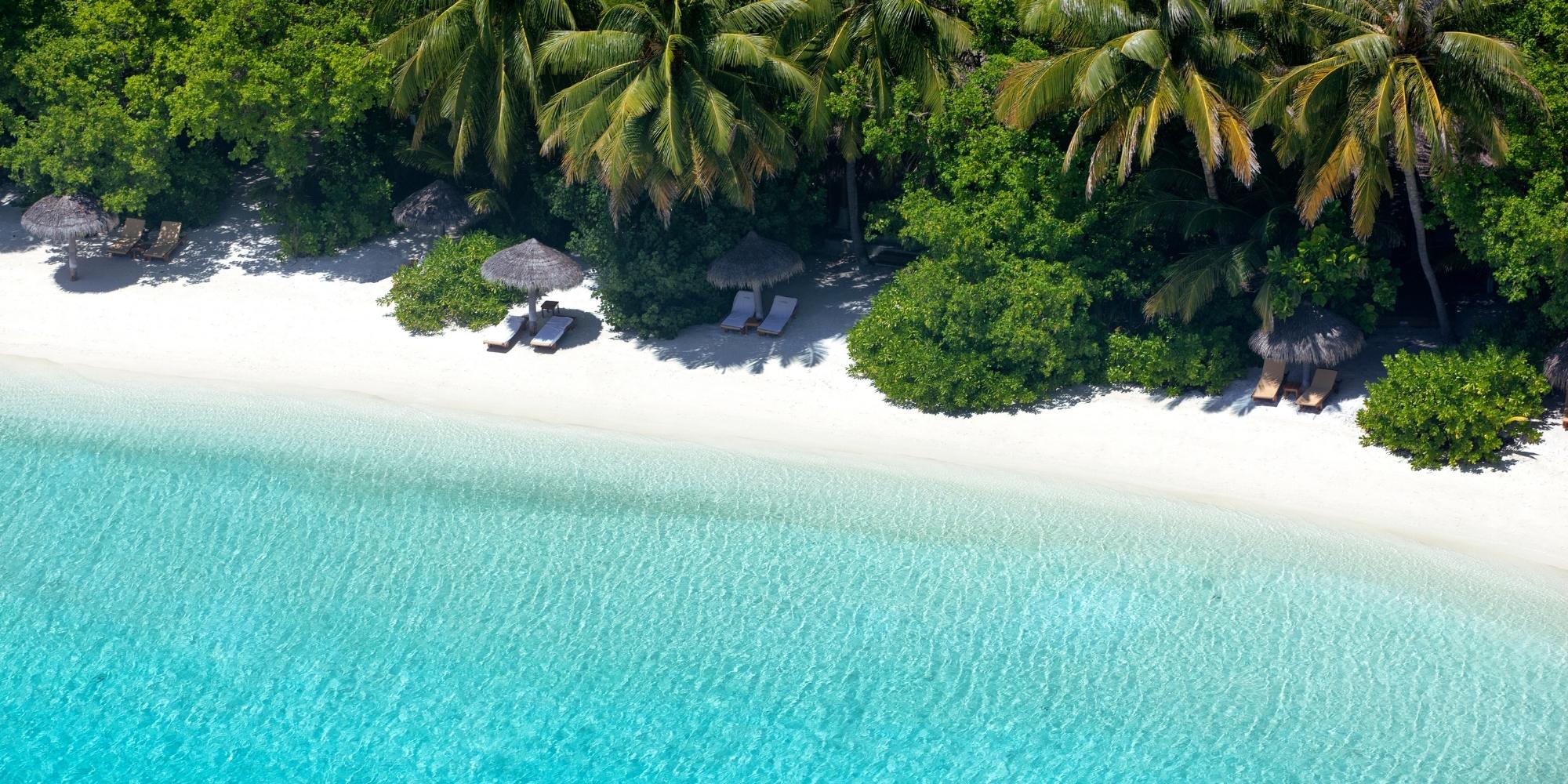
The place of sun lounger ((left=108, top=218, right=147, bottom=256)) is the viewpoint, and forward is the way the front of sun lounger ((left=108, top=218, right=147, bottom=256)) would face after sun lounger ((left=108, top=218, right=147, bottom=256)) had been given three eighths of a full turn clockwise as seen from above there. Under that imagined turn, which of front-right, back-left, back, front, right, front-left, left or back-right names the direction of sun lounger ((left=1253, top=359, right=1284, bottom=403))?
back-right

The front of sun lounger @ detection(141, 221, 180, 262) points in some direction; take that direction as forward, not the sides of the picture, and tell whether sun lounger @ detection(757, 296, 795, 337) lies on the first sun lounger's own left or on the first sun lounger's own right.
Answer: on the first sun lounger's own left

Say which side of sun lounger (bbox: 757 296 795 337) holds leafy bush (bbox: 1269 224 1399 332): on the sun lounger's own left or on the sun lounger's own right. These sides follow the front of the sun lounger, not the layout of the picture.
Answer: on the sun lounger's own left

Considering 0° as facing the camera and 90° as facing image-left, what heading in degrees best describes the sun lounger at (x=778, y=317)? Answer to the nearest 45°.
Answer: approximately 45°

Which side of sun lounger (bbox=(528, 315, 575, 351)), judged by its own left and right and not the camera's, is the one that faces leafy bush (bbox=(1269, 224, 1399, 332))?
left

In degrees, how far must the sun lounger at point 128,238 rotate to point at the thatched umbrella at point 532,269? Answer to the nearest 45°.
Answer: approximately 90° to its left

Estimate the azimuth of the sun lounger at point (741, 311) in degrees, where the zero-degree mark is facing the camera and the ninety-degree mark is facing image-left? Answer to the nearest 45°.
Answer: approximately 45°

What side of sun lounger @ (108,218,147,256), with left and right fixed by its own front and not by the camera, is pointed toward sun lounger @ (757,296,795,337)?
left

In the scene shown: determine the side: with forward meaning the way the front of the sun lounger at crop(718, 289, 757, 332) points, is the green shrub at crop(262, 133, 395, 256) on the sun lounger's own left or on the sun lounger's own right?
on the sun lounger's own right

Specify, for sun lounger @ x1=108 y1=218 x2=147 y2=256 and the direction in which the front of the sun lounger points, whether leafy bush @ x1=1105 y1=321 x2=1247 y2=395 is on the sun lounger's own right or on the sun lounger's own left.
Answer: on the sun lounger's own left

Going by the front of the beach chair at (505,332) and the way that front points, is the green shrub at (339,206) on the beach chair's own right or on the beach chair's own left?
on the beach chair's own right

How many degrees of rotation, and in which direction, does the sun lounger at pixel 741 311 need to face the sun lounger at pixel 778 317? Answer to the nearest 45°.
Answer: approximately 135° to its left
